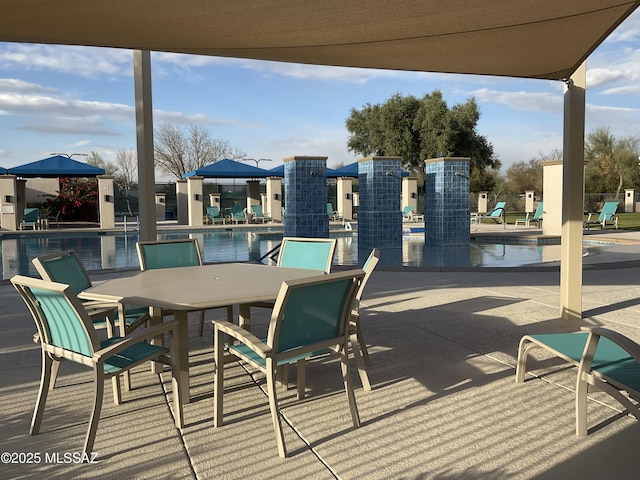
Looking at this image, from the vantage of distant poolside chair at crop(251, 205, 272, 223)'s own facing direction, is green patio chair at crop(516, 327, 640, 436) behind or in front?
in front

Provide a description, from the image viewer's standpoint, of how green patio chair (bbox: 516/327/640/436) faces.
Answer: facing away from the viewer and to the left of the viewer

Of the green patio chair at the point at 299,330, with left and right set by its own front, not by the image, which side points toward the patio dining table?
front

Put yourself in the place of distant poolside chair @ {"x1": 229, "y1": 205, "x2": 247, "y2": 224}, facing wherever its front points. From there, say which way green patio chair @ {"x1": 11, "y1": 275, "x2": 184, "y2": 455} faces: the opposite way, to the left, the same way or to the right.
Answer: to the left

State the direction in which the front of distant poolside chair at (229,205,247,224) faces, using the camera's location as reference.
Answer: facing the viewer and to the right of the viewer

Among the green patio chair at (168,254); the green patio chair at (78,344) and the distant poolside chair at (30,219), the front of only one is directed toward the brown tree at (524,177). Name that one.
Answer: the green patio chair at (78,344)

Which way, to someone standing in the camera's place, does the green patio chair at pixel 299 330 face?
facing away from the viewer and to the left of the viewer

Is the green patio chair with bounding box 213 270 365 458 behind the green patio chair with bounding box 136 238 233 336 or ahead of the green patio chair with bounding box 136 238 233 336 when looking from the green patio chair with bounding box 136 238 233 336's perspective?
ahead

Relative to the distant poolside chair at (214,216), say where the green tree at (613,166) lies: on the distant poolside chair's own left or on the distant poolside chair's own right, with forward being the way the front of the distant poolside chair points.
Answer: on the distant poolside chair's own left

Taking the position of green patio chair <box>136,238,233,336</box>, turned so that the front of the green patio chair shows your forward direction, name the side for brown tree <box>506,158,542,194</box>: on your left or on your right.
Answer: on your left

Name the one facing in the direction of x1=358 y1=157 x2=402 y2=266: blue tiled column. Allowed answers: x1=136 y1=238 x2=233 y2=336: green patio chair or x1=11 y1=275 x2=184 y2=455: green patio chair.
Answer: x1=11 y1=275 x2=184 y2=455: green patio chair

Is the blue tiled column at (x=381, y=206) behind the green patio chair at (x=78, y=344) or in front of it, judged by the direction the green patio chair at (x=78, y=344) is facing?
in front

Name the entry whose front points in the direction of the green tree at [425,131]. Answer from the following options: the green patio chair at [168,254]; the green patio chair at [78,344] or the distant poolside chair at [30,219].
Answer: the green patio chair at [78,344]

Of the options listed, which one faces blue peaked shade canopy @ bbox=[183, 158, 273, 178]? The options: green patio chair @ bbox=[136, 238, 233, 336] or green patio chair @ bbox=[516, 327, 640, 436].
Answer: green patio chair @ bbox=[516, 327, 640, 436]

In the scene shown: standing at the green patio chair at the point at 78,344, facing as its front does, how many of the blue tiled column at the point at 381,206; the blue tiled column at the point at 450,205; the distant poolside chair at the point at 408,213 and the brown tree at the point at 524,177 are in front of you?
4

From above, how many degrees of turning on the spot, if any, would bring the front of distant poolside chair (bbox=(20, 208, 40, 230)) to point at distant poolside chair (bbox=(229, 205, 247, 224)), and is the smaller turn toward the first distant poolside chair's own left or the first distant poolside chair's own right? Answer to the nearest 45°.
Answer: approximately 135° to the first distant poolside chair's own left

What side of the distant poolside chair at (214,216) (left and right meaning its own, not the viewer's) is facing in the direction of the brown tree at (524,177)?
left

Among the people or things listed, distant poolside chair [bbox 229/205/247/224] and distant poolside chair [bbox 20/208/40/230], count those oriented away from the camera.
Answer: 0
